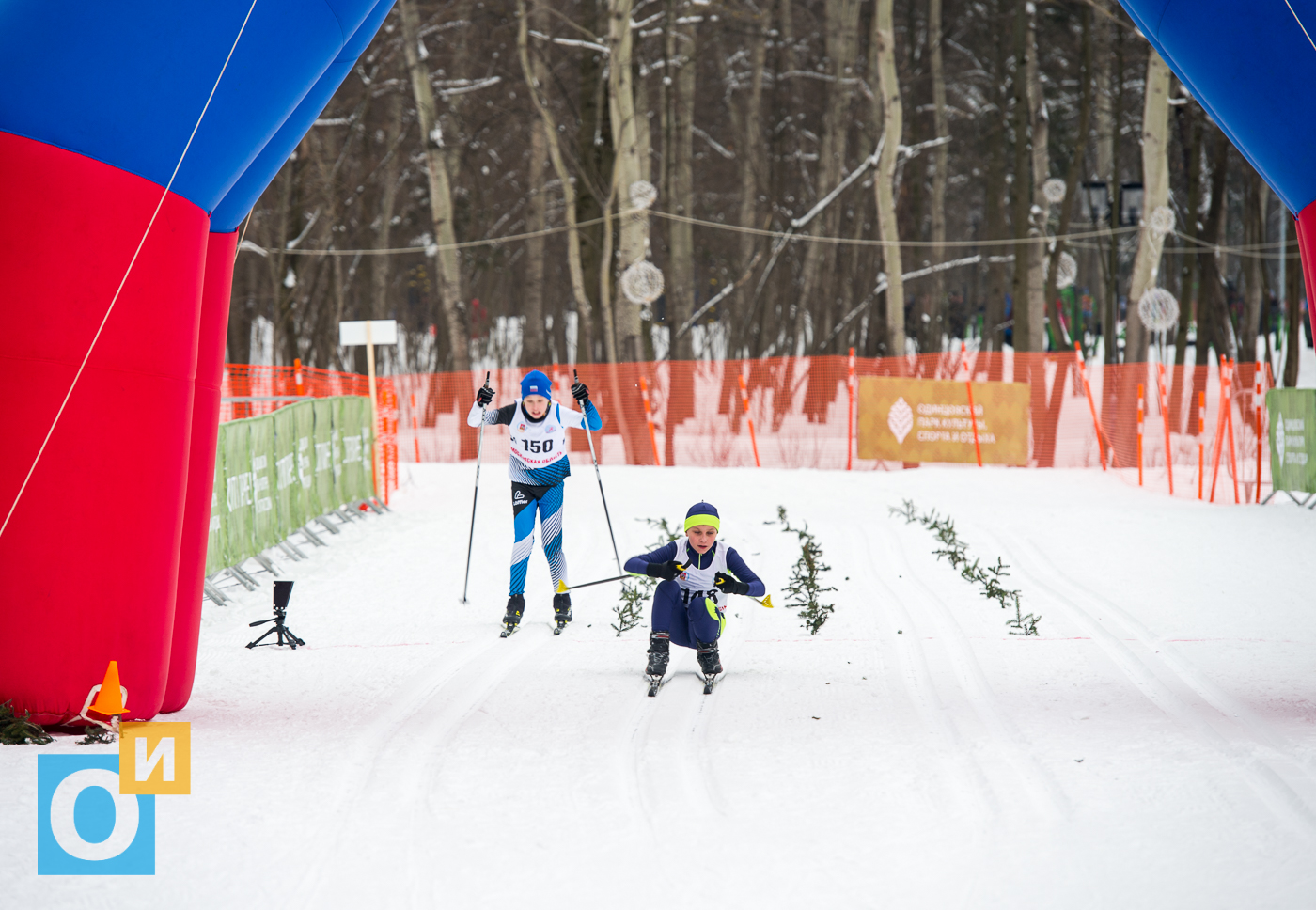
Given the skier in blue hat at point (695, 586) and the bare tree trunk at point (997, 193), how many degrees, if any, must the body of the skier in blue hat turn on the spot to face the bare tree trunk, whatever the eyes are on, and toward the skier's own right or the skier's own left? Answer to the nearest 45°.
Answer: approximately 180°

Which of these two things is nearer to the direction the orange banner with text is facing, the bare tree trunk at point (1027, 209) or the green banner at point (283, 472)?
the green banner

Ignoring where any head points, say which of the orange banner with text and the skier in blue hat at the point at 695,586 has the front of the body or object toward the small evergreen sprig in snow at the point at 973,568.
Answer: the orange banner with text

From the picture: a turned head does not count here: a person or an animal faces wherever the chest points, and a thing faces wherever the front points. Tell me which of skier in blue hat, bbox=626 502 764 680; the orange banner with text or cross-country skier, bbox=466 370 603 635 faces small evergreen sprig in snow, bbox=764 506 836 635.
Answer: the orange banner with text

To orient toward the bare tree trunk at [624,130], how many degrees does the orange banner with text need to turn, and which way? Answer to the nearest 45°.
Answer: approximately 90° to its right

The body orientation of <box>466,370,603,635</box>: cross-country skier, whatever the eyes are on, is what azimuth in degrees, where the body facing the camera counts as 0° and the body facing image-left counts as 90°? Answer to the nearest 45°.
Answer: approximately 0°

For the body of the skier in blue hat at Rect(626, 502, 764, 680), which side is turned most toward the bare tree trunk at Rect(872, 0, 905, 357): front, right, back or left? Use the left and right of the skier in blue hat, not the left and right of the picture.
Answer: back

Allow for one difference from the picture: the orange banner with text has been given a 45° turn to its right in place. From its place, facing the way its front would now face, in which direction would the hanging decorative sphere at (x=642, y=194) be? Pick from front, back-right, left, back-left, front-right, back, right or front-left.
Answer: front-right

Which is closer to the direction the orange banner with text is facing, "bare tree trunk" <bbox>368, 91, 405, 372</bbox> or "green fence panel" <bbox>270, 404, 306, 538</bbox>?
the green fence panel

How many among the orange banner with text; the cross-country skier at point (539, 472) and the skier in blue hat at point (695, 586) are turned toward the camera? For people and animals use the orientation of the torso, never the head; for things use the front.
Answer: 3
